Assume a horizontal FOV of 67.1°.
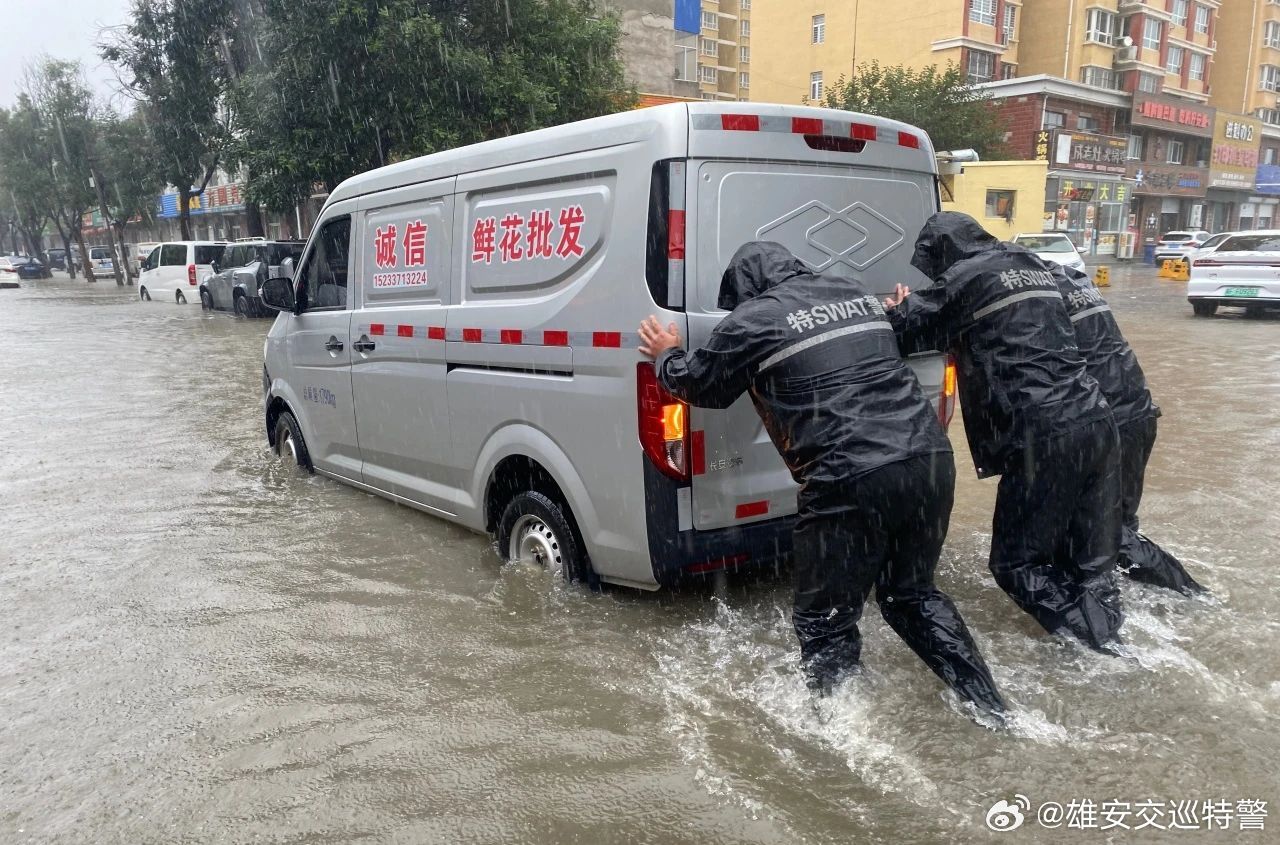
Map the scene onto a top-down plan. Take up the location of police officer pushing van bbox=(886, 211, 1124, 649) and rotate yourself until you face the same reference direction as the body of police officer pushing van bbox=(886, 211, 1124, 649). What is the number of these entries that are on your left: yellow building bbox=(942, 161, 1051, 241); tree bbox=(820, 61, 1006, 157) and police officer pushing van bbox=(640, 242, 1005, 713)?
1

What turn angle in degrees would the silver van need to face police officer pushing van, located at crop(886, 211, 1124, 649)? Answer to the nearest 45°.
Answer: approximately 135° to its right

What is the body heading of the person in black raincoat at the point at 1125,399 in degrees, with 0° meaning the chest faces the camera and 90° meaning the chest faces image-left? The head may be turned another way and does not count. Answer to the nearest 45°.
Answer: approximately 135°

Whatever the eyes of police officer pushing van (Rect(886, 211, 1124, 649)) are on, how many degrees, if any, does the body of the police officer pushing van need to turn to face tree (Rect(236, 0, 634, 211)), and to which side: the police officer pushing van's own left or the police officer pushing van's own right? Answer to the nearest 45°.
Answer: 0° — they already face it

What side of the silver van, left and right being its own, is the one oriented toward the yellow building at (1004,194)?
right

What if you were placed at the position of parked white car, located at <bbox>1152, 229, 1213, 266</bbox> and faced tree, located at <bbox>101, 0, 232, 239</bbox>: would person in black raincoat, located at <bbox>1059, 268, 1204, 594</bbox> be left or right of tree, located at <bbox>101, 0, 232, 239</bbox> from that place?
left

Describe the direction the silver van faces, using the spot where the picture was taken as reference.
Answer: facing away from the viewer and to the left of the viewer

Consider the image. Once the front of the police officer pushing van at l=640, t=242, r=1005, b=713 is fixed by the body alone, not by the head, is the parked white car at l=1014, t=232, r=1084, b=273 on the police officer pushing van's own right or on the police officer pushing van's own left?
on the police officer pushing van's own right

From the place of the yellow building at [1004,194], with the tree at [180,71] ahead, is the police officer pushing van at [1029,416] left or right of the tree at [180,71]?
left
